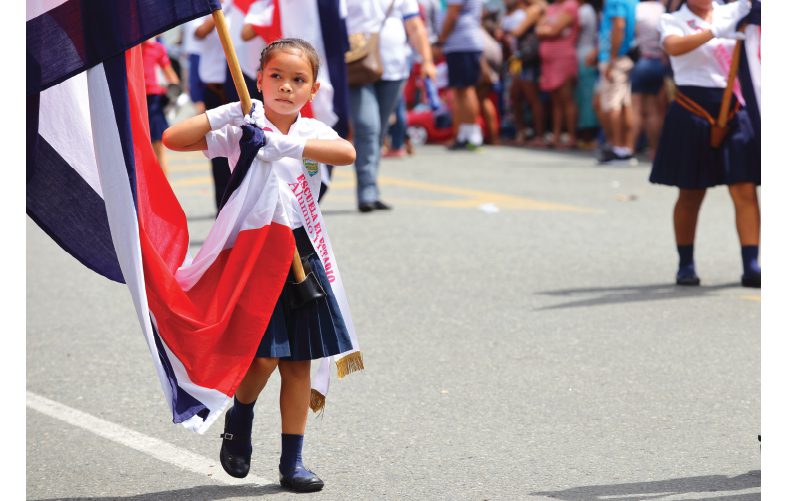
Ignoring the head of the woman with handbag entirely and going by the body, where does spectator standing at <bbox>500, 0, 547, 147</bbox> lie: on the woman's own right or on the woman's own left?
on the woman's own left

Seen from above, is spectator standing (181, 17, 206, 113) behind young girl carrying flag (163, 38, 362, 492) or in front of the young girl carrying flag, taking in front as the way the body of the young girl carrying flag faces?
behind

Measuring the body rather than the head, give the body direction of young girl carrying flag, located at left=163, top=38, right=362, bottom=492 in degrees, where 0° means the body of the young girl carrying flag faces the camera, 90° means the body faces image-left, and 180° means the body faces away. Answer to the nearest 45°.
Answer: approximately 0°
